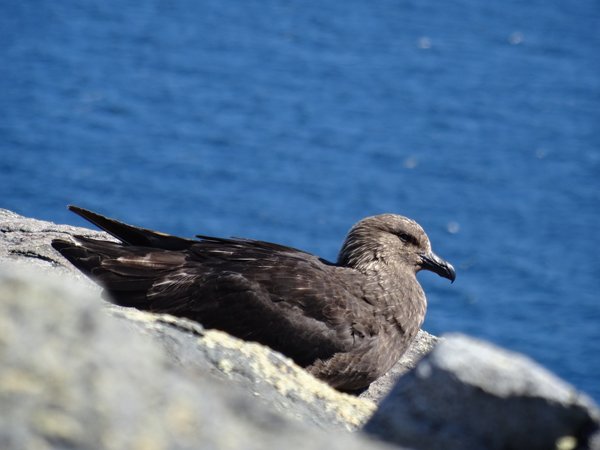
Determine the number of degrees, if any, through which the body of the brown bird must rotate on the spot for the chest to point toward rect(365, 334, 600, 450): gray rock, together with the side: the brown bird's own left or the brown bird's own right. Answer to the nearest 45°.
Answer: approximately 90° to the brown bird's own right

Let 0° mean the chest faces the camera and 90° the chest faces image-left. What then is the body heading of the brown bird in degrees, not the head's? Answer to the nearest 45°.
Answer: approximately 270°

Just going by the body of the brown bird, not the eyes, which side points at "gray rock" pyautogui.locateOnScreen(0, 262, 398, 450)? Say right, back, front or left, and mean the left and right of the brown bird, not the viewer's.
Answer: right
